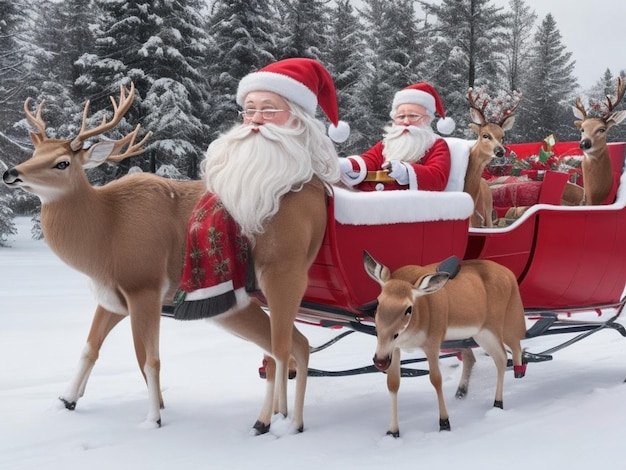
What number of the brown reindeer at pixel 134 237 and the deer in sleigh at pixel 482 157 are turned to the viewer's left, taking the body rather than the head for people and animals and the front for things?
1

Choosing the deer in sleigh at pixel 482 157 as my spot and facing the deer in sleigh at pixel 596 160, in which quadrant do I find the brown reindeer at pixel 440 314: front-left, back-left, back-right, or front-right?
back-right

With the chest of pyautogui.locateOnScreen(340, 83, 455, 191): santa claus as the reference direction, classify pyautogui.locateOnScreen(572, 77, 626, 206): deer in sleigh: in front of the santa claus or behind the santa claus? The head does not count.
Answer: behind

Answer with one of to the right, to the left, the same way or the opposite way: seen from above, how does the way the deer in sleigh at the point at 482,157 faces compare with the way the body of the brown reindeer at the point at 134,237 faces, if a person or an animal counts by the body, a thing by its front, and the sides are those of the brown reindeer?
to the left

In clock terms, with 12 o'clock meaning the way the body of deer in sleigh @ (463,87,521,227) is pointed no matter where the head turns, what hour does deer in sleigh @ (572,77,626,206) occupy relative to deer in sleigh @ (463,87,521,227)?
deer in sleigh @ (572,77,626,206) is roughly at 10 o'clock from deer in sleigh @ (463,87,521,227).

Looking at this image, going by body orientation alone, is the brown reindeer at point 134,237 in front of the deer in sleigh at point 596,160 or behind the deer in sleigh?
in front

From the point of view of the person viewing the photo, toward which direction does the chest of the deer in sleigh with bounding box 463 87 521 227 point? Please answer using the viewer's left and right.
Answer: facing the viewer and to the right of the viewer

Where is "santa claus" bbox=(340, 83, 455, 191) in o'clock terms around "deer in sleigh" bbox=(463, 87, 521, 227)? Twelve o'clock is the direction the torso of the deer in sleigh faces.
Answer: The santa claus is roughly at 3 o'clock from the deer in sleigh.

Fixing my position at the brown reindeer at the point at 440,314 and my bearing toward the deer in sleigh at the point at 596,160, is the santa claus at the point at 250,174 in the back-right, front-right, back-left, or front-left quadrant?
back-left

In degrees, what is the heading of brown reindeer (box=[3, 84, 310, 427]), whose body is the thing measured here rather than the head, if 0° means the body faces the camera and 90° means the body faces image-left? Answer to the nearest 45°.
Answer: approximately 90°

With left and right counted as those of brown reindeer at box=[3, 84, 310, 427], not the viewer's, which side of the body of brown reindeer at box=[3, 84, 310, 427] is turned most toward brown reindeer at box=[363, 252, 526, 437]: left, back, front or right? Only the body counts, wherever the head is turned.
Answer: back

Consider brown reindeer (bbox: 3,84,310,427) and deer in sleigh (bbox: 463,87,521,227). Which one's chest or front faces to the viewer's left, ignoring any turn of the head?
the brown reindeer

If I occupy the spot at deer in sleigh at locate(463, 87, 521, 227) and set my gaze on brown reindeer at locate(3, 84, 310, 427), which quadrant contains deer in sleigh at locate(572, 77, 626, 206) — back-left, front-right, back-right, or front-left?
back-left
